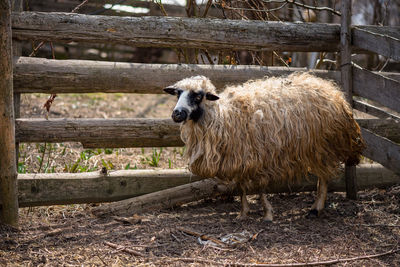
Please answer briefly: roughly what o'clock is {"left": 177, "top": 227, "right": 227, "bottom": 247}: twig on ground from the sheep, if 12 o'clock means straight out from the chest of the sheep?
The twig on ground is roughly at 10 o'clock from the sheep.

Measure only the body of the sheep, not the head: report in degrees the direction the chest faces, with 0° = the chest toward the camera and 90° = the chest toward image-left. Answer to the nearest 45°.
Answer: approximately 90°

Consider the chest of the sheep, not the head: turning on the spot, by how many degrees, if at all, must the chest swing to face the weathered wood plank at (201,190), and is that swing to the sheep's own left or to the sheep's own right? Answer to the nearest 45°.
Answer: approximately 45° to the sheep's own right

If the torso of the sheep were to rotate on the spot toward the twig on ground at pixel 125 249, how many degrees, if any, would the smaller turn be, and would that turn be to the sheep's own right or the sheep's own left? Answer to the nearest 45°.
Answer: approximately 45° to the sheep's own left
